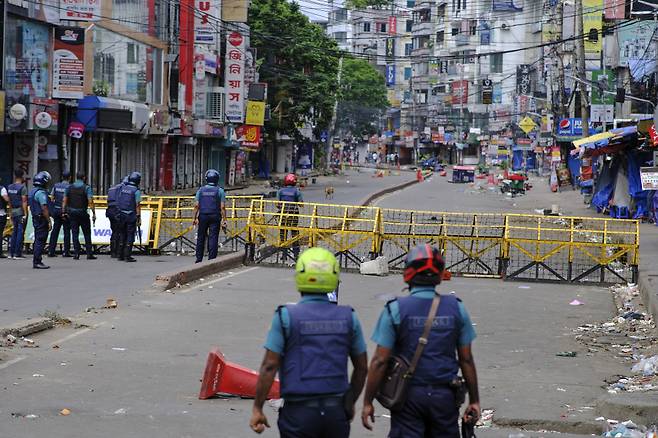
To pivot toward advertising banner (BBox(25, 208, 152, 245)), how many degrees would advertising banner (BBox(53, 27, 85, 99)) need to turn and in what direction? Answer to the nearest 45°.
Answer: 0° — it already faces it

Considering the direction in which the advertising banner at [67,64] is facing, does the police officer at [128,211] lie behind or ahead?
ahead

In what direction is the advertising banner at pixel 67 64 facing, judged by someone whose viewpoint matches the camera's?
facing the viewer

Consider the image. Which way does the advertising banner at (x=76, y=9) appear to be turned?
toward the camera

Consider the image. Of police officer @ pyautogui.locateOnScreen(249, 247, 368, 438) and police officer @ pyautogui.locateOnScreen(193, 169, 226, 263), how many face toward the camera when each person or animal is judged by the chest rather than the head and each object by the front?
0

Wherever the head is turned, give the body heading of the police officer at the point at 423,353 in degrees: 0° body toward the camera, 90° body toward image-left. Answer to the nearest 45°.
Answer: approximately 180°

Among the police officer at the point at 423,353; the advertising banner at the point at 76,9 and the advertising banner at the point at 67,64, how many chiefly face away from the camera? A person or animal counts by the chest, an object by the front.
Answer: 1

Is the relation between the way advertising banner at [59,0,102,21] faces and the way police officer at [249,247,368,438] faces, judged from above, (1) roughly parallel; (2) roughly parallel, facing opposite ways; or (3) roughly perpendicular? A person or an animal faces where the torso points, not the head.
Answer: roughly parallel, facing opposite ways

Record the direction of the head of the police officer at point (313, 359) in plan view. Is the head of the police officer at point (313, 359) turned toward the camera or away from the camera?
away from the camera

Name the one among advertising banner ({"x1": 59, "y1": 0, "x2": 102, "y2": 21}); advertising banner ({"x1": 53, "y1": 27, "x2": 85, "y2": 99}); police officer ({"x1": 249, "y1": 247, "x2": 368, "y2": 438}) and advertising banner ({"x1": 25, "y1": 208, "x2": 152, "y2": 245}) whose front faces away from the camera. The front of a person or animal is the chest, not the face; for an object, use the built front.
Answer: the police officer

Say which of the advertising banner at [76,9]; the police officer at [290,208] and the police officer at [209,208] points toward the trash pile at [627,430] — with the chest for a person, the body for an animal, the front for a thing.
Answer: the advertising banner

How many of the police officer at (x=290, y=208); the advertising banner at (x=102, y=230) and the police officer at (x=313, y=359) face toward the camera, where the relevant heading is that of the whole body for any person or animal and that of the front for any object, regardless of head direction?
1

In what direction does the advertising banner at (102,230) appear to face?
toward the camera

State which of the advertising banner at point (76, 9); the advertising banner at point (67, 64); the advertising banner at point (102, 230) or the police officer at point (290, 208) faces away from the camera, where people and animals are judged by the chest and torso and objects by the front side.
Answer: the police officer
